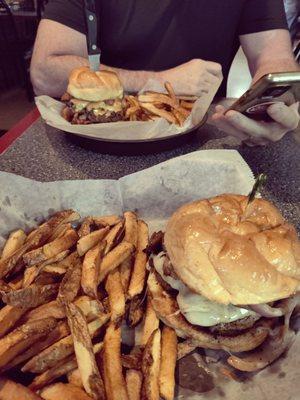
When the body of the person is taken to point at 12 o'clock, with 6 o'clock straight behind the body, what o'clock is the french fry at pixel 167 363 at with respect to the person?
The french fry is roughly at 12 o'clock from the person.

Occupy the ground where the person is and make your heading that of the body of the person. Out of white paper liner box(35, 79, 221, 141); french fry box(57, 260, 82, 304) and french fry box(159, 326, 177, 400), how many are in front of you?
3

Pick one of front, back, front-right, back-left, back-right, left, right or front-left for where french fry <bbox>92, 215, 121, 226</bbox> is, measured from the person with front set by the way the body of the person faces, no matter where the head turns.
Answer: front

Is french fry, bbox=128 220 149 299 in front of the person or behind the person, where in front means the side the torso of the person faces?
in front

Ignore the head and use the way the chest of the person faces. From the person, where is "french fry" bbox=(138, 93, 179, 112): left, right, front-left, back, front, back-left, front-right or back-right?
front

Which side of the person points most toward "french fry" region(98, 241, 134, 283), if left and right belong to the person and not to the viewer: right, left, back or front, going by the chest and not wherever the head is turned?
front

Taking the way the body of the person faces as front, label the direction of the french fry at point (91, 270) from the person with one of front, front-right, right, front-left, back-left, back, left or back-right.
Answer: front

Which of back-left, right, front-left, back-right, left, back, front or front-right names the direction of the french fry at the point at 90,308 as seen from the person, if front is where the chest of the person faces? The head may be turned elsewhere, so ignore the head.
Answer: front

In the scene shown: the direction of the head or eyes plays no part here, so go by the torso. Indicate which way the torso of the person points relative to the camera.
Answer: toward the camera

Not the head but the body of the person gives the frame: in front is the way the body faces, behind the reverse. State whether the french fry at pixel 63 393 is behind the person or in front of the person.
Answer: in front

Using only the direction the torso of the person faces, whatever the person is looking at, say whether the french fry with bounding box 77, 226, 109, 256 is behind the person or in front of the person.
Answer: in front

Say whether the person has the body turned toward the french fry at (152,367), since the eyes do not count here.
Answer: yes

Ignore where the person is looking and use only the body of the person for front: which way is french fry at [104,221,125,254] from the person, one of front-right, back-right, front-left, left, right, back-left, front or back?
front

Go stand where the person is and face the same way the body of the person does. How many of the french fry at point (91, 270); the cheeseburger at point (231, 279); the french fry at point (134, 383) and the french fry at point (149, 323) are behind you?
0

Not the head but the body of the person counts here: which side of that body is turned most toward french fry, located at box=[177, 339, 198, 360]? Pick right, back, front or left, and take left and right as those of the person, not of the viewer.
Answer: front

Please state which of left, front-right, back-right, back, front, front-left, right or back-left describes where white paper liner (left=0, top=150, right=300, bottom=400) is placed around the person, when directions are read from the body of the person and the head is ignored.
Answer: front

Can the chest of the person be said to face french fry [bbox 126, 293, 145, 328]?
yes
